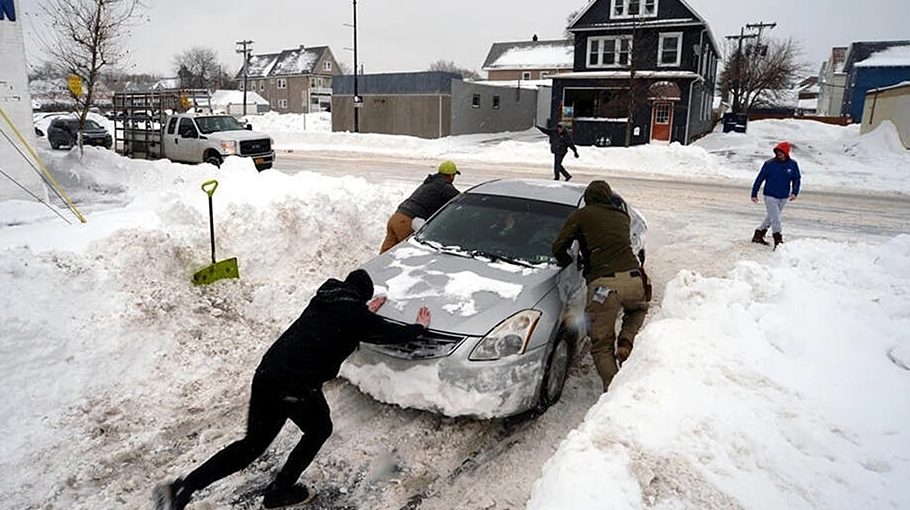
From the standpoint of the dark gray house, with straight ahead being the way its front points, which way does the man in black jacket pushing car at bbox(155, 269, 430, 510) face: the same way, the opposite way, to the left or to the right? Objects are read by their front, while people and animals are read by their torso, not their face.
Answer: the opposite way

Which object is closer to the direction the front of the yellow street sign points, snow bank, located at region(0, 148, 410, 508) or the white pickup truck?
the snow bank

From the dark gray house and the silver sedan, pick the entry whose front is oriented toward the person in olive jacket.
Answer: the dark gray house

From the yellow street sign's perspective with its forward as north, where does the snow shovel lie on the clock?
The snow shovel is roughly at 12 o'clock from the yellow street sign.

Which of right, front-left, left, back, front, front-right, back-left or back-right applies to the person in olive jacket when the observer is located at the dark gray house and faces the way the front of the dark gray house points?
front

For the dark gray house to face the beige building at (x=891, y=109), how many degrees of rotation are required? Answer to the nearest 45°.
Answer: approximately 90° to its left

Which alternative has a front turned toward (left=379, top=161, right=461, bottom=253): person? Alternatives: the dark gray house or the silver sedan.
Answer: the dark gray house

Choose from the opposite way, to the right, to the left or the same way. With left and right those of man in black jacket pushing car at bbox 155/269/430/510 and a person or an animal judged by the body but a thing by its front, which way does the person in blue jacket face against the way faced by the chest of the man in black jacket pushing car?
the opposite way

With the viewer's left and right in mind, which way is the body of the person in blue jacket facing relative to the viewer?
facing the viewer

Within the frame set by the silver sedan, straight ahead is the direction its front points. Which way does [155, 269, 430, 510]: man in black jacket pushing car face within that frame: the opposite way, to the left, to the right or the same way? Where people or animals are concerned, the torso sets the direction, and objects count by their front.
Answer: the opposite way

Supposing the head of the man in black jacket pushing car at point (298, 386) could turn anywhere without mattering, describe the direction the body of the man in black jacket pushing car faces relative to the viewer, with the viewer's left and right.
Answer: facing away from the viewer and to the right of the viewer

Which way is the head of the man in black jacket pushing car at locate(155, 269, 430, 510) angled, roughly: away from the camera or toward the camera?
away from the camera

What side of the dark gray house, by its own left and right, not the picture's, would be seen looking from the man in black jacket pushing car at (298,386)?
front

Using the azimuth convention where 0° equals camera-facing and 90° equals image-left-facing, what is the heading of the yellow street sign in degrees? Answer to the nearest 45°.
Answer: approximately 0°

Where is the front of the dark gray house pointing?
toward the camera

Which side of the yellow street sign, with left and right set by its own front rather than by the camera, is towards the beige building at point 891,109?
left

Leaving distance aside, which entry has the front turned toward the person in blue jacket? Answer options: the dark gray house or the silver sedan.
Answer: the dark gray house
